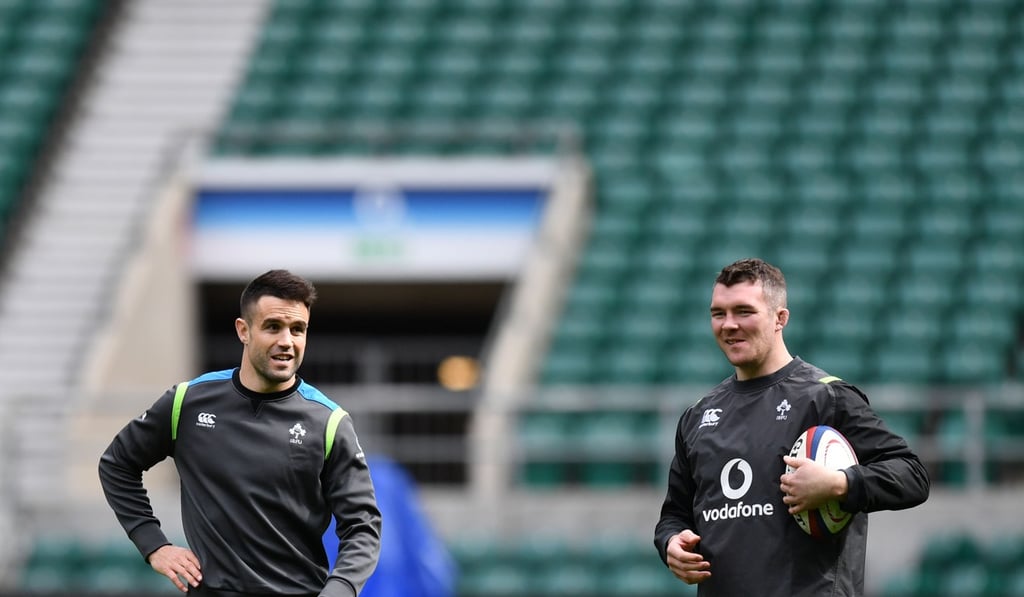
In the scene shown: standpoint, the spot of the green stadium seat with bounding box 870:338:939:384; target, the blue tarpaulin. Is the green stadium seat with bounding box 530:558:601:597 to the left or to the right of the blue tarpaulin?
right

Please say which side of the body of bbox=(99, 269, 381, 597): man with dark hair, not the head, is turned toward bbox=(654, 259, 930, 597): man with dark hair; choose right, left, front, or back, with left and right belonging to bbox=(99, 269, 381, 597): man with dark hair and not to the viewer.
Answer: left

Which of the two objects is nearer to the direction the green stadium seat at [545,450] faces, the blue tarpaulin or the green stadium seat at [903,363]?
the blue tarpaulin

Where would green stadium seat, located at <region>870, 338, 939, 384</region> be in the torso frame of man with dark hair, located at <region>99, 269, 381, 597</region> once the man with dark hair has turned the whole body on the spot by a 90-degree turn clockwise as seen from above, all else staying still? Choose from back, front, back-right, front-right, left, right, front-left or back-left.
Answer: back-right

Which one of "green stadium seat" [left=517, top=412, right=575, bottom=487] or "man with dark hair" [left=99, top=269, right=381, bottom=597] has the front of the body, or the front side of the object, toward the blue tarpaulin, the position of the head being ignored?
the green stadium seat

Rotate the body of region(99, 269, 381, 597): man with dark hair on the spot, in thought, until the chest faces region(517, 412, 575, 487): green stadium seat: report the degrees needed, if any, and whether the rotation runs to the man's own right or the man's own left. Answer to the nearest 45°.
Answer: approximately 180°

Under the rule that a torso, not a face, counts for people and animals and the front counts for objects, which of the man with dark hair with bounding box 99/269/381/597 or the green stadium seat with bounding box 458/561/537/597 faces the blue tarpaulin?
the green stadium seat

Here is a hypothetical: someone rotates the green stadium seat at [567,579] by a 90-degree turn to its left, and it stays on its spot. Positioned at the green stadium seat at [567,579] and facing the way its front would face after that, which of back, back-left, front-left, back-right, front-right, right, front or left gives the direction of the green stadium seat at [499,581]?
back

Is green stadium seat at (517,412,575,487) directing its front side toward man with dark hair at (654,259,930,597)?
yes

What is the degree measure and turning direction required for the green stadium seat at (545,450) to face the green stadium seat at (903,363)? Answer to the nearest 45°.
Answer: approximately 90° to its left

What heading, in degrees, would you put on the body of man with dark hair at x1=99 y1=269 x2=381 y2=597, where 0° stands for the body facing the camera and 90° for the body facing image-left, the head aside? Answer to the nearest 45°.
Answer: approximately 0°

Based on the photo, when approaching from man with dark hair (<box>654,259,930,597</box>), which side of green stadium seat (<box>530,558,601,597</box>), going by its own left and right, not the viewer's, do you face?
front
